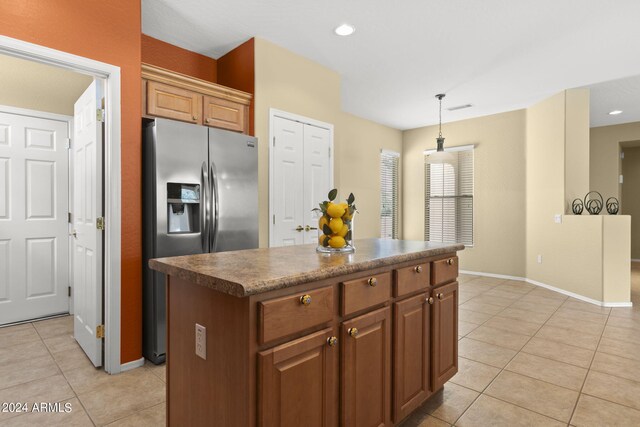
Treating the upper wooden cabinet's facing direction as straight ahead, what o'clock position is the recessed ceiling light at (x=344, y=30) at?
The recessed ceiling light is roughly at 11 o'clock from the upper wooden cabinet.

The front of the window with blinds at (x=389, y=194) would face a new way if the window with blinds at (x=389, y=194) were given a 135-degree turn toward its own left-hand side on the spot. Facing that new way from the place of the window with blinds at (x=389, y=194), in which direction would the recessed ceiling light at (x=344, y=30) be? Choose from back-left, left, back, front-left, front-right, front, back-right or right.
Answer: back

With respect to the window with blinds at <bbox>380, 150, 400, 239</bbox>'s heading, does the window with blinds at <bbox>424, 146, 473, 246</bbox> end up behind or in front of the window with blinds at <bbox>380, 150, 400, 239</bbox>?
in front

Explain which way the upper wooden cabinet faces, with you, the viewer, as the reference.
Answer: facing the viewer and to the right of the viewer

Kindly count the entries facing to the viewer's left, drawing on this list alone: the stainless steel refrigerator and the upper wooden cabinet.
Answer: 0

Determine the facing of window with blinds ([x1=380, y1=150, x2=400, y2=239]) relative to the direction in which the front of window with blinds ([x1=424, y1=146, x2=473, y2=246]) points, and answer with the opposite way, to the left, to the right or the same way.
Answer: to the left

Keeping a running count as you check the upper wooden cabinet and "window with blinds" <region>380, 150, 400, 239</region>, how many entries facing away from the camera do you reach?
0

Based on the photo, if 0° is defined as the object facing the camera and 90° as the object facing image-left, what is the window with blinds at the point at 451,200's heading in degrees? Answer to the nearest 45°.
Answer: approximately 45°

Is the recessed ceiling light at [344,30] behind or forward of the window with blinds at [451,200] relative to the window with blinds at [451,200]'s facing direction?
forward

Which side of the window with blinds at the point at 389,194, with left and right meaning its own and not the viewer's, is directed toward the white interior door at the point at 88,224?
right

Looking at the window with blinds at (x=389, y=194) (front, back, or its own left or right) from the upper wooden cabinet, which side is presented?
right
